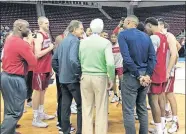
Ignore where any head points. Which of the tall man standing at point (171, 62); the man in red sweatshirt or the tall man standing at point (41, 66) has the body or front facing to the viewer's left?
the tall man standing at point (171, 62)

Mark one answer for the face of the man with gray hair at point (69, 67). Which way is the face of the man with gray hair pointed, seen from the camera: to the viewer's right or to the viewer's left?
to the viewer's right

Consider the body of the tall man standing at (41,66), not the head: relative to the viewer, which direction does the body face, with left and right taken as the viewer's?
facing to the right of the viewer

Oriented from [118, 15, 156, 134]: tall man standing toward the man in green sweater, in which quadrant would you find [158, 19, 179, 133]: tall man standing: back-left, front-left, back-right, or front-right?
back-right

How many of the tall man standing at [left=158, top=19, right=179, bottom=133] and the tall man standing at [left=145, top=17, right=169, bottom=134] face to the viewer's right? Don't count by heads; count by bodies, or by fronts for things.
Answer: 0

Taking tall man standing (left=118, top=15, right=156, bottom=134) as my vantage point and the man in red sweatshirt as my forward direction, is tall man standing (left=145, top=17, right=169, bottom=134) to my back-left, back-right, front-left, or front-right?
back-right

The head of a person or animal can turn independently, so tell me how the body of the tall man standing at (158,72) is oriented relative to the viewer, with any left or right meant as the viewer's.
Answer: facing away from the viewer and to the left of the viewer

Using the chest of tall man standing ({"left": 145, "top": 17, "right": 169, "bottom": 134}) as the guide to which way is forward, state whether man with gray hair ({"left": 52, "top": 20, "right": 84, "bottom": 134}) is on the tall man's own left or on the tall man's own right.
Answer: on the tall man's own left

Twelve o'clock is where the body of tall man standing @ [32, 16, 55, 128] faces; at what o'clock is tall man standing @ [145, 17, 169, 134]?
tall man standing @ [145, 17, 169, 134] is roughly at 11 o'clock from tall man standing @ [32, 16, 55, 128].

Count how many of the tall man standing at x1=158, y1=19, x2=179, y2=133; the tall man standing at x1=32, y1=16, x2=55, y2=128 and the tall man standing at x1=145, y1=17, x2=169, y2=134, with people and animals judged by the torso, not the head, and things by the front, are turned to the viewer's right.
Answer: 1

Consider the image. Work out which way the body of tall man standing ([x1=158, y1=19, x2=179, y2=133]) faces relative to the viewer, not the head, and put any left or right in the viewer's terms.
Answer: facing to the left of the viewer

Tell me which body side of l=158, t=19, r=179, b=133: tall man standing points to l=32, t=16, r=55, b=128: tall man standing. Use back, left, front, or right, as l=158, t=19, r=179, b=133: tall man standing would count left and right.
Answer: front

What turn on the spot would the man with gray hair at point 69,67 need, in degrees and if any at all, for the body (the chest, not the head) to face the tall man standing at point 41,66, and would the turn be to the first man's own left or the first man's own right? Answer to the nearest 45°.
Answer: approximately 90° to the first man's own left
